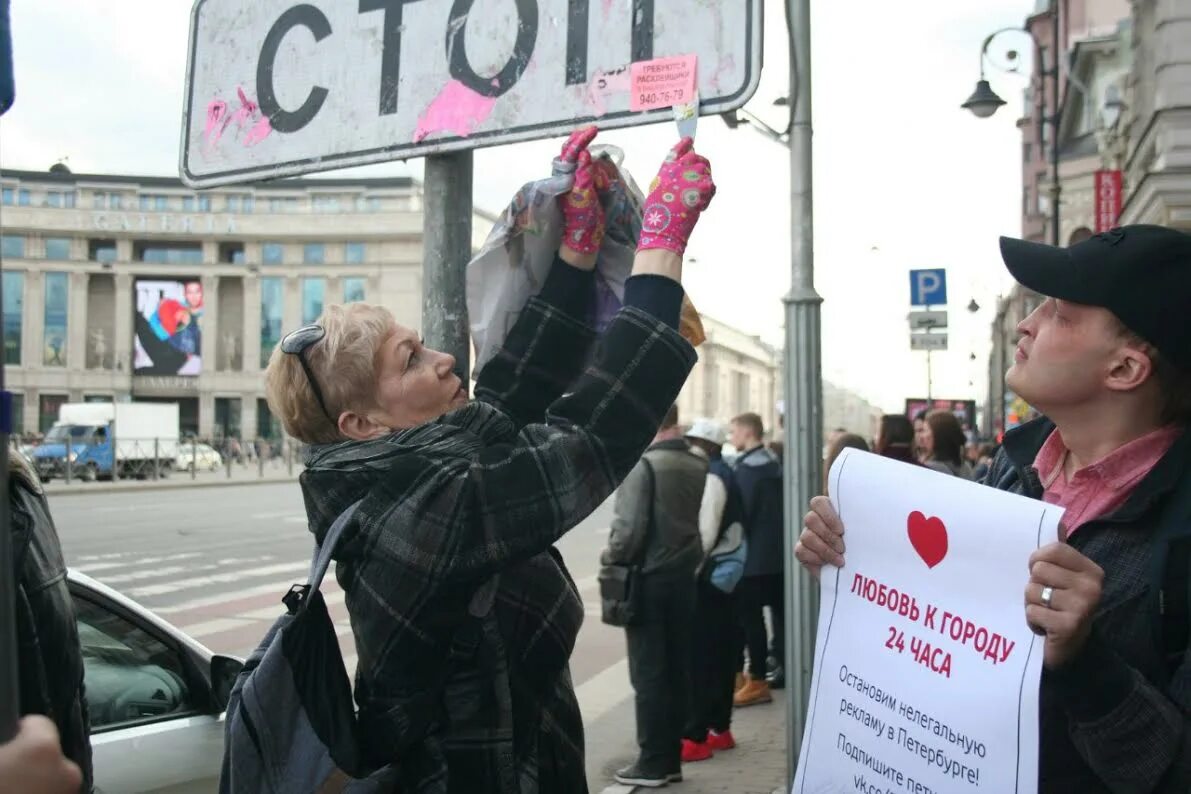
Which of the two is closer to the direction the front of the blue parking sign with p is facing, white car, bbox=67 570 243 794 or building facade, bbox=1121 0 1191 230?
the white car

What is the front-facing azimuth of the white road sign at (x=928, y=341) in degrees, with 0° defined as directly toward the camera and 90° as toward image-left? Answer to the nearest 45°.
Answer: approximately 0°

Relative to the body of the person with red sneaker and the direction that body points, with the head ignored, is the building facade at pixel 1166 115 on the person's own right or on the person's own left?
on the person's own right

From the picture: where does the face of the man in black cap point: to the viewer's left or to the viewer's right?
to the viewer's left

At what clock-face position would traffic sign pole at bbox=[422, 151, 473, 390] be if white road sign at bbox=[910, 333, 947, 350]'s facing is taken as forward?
The traffic sign pole is roughly at 12 o'clock from the white road sign.

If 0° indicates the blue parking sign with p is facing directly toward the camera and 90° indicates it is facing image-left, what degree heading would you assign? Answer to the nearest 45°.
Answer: approximately 0°

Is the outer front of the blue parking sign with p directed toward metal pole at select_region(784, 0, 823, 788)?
yes

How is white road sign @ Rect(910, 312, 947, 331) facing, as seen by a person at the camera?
facing the viewer

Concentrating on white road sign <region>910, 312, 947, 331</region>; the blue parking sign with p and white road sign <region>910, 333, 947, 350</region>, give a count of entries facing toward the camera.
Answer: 3

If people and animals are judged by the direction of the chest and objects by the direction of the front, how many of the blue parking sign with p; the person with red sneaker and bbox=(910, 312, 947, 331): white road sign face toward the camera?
2

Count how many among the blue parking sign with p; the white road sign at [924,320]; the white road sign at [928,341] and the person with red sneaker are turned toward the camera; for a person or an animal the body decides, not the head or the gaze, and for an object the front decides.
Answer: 3
